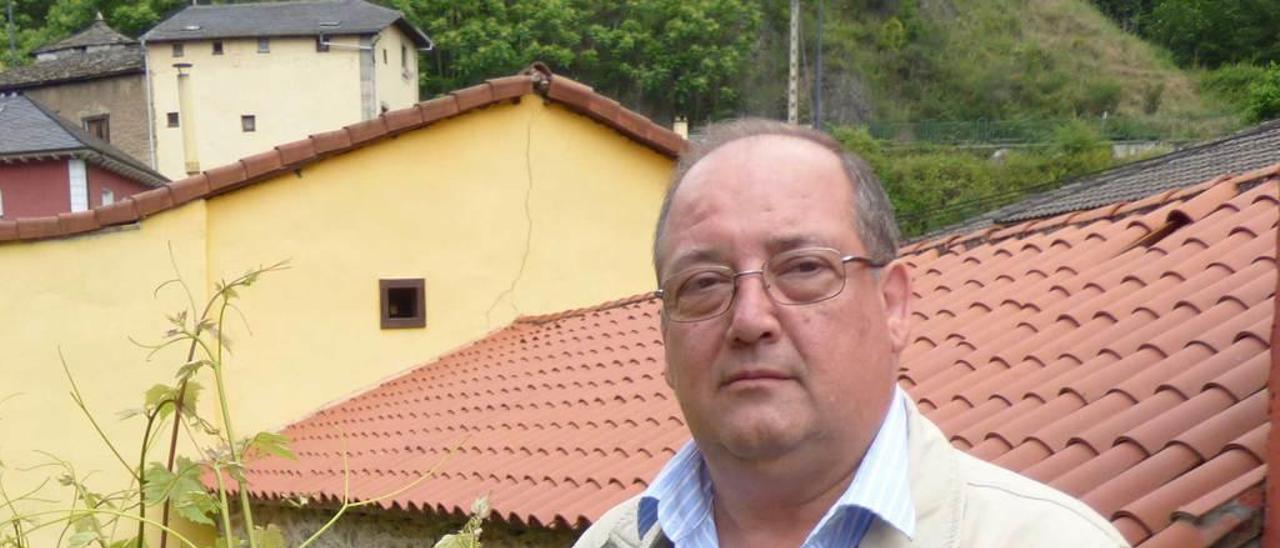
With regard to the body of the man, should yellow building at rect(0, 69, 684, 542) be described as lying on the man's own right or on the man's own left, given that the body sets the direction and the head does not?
on the man's own right

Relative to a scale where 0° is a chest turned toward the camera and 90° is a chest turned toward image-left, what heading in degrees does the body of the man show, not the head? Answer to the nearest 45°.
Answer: approximately 45°

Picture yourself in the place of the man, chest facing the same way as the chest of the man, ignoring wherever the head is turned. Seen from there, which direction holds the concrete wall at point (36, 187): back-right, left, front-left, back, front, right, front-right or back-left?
right
